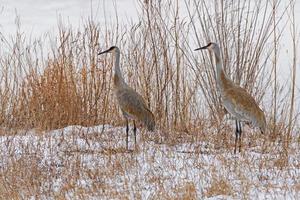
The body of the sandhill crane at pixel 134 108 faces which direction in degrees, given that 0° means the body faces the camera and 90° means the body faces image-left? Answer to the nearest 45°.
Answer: approximately 90°

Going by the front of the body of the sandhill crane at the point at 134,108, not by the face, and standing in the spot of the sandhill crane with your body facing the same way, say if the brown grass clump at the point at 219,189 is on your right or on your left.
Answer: on your left

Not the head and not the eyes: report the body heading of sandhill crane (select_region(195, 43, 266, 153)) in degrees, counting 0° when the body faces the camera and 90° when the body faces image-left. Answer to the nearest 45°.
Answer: approximately 90°

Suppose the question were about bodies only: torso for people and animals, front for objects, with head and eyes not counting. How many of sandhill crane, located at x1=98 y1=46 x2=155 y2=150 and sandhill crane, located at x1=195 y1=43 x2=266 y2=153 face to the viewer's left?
2

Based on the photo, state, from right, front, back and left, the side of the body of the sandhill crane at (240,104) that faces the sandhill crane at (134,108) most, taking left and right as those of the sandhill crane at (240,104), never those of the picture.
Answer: front

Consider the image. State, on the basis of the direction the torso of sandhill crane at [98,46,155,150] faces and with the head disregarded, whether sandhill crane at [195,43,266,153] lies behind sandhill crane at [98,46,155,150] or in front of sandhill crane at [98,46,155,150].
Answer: behind

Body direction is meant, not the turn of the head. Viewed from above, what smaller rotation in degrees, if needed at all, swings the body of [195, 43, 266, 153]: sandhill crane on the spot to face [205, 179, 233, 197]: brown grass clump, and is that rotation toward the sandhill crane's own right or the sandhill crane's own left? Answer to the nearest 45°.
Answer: approximately 90° to the sandhill crane's own left
